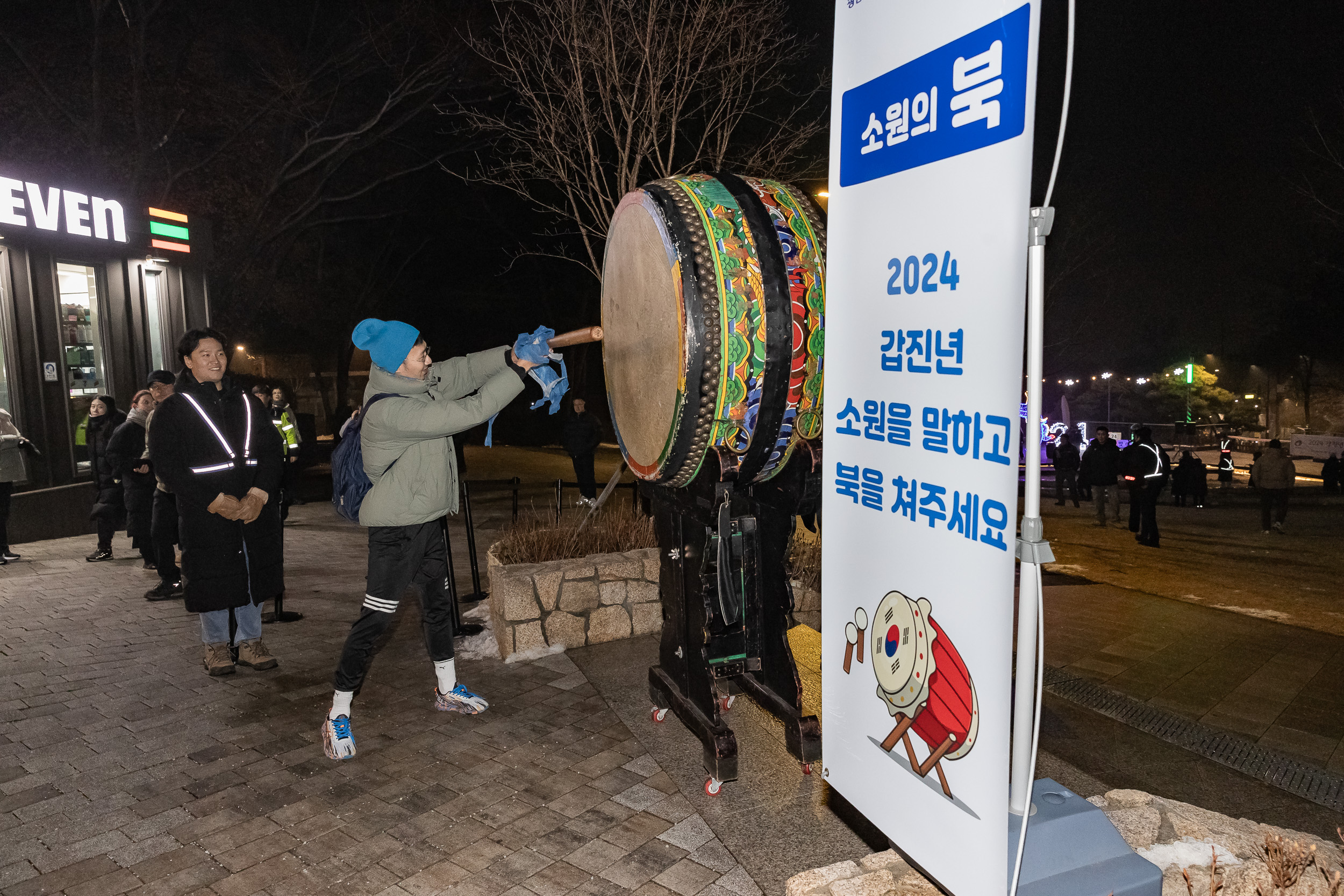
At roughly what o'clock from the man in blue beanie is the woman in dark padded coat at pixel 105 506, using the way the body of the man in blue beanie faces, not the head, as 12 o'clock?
The woman in dark padded coat is roughly at 8 o'clock from the man in blue beanie.

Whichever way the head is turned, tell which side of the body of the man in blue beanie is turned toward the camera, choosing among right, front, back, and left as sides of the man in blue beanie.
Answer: right

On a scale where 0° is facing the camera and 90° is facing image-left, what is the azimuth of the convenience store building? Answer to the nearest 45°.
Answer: approximately 315°

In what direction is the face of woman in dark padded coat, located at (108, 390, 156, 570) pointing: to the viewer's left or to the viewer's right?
to the viewer's right

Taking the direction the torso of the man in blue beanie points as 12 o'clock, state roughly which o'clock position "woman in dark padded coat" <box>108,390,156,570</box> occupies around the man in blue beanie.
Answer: The woman in dark padded coat is roughly at 8 o'clock from the man in blue beanie.

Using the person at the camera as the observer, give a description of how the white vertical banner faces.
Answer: facing the viewer and to the left of the viewer

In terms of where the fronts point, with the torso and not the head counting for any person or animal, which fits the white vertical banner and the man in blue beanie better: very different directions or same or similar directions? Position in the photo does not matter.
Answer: very different directions

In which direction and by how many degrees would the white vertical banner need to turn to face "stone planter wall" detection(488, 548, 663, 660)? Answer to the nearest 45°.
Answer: approximately 90° to its right

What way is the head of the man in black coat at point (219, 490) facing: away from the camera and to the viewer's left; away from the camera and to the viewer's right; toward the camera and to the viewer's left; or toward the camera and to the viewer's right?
toward the camera and to the viewer's right

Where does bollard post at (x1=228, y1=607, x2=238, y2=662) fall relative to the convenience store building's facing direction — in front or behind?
in front
